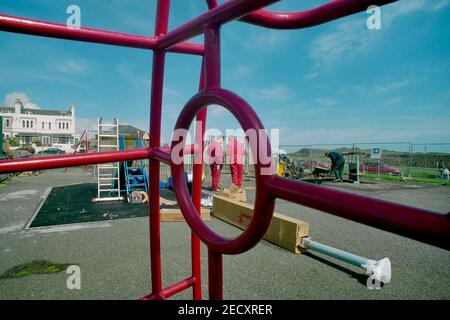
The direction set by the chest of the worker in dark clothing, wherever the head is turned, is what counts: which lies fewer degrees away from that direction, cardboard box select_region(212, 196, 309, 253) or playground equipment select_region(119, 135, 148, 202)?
the playground equipment

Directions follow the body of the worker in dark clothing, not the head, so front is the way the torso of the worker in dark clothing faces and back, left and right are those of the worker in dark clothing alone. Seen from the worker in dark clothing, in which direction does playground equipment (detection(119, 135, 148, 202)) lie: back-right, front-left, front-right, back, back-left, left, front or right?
front-left

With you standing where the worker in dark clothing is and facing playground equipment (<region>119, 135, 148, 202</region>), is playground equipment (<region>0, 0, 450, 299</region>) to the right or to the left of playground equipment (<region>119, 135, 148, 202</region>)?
left

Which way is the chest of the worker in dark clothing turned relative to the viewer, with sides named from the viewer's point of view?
facing to the left of the viewer

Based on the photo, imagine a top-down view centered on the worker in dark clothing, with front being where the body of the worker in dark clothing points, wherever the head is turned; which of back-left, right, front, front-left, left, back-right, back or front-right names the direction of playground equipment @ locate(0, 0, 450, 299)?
left

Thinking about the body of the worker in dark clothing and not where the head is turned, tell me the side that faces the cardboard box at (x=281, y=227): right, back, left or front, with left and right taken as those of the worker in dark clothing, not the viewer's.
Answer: left

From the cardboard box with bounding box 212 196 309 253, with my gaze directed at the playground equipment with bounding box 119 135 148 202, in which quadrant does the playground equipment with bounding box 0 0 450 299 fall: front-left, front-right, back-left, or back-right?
back-left
